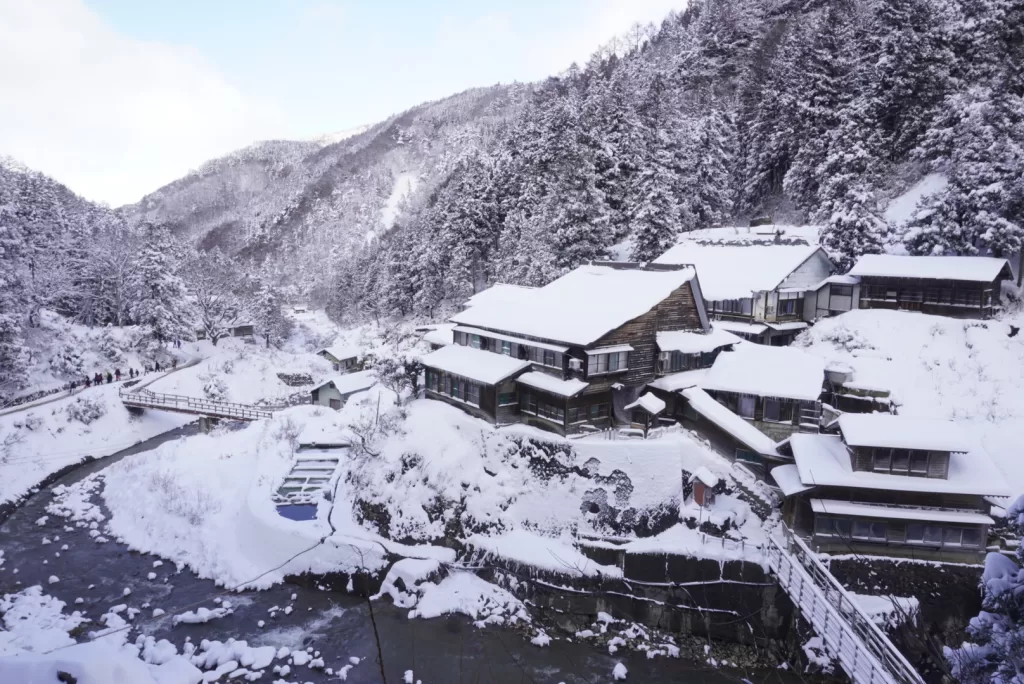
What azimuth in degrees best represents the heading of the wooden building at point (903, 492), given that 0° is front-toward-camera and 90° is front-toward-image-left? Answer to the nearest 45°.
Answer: approximately 0°

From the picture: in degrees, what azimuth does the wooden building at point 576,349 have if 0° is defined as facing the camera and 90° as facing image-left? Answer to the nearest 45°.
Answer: approximately 45°

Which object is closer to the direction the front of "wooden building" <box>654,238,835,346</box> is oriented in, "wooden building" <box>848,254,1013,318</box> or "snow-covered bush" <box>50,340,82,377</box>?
the snow-covered bush

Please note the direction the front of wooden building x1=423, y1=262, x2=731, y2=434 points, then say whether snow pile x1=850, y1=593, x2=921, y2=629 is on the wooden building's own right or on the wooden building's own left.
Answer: on the wooden building's own left

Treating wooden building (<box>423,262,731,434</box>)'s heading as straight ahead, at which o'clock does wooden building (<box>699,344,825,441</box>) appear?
wooden building (<box>699,344,825,441</box>) is roughly at 8 o'clock from wooden building (<box>423,262,731,434</box>).

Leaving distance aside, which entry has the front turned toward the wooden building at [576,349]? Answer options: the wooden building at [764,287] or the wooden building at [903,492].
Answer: the wooden building at [764,287]

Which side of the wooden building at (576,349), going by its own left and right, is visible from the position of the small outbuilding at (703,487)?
left

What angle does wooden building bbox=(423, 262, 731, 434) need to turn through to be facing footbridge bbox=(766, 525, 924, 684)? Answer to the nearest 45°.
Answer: approximately 90° to its left

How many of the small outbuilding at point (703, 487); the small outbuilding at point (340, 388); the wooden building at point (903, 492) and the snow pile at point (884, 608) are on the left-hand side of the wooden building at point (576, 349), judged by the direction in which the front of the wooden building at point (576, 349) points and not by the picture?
3

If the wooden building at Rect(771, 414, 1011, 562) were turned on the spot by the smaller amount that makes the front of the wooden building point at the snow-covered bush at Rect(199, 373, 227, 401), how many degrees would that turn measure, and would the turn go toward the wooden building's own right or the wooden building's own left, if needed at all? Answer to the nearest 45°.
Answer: approximately 90° to the wooden building's own right

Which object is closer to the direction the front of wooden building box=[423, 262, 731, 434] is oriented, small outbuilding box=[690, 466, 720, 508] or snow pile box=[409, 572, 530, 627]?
the snow pile

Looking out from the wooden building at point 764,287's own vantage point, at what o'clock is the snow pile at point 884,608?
The snow pile is roughly at 10 o'clock from the wooden building.
